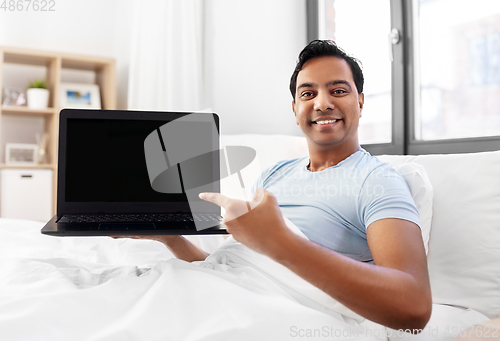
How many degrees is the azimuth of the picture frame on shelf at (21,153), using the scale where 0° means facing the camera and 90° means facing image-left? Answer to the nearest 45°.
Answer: approximately 0°

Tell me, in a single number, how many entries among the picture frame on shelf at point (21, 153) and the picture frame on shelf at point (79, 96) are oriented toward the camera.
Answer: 2

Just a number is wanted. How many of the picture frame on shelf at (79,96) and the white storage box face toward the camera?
2

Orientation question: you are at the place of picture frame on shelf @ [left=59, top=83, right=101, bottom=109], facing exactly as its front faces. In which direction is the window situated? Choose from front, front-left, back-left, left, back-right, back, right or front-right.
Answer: front-left

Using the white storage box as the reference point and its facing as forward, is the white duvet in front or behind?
in front

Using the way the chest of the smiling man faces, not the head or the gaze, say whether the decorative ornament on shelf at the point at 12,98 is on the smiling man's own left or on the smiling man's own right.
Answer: on the smiling man's own right
